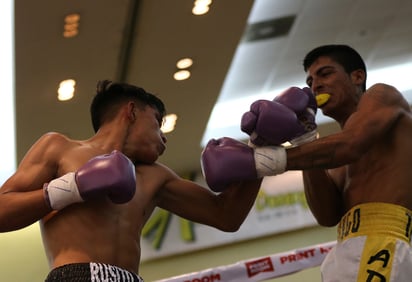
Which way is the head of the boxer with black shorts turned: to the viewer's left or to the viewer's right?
to the viewer's right

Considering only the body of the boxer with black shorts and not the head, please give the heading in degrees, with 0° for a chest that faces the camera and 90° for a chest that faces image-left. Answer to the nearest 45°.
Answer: approximately 315°
